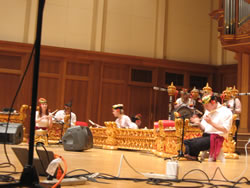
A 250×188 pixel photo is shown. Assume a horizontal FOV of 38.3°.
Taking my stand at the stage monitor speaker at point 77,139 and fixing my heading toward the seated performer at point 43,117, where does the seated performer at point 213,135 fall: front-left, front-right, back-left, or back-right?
back-right

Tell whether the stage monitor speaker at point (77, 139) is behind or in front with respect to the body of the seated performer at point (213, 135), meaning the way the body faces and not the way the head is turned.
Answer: in front

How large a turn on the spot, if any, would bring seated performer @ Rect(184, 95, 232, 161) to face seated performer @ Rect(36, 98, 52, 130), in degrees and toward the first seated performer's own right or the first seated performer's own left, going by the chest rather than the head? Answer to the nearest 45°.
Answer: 0° — they already face them

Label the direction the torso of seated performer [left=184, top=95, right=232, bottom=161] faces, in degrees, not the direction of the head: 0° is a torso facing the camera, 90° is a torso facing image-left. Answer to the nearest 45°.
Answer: approximately 90°
